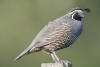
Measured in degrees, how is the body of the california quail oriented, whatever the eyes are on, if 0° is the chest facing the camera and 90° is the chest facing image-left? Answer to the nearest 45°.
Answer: approximately 270°
